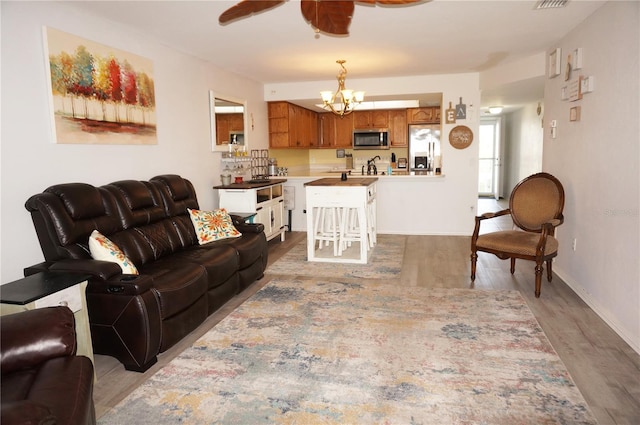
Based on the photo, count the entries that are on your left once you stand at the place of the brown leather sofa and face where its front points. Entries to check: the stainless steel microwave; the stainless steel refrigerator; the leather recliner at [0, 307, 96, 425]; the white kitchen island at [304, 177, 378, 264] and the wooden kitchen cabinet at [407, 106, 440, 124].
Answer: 4

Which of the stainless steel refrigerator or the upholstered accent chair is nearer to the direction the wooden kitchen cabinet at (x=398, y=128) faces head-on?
the upholstered accent chair

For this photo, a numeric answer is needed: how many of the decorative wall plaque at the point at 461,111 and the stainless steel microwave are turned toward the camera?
2

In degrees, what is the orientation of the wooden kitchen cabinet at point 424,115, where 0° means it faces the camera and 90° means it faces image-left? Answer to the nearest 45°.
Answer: approximately 0°

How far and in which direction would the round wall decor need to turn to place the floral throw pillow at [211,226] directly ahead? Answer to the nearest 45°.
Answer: approximately 45° to its right

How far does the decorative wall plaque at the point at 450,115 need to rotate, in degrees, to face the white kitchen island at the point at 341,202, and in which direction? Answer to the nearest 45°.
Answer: approximately 45° to its right

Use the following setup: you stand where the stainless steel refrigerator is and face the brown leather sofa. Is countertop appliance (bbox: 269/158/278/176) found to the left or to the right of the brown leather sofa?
right

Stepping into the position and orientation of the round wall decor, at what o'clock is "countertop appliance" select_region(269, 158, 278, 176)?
The countertop appliance is roughly at 3 o'clock from the round wall decor.

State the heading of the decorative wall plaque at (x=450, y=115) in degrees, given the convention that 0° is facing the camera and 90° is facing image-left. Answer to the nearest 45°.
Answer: approximately 0°
